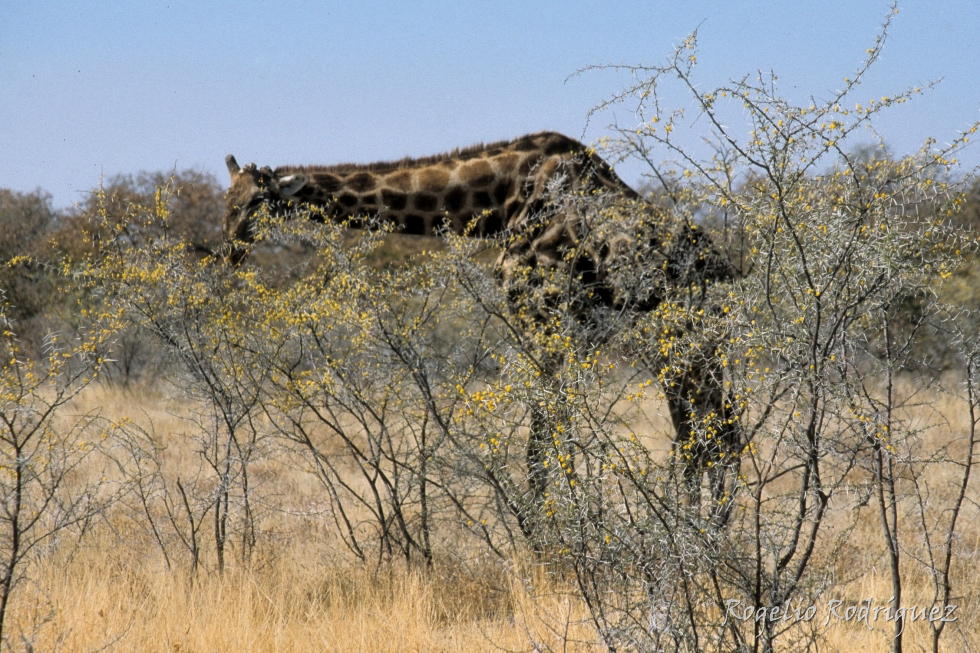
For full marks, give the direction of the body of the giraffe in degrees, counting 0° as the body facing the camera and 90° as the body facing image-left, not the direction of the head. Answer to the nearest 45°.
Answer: approximately 90°
